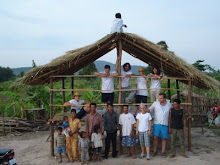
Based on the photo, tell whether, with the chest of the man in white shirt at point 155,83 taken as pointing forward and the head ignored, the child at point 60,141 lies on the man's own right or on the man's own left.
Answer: on the man's own right

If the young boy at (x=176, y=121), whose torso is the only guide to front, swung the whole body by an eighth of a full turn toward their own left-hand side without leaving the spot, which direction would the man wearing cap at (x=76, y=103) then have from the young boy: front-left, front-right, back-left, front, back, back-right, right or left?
back-right

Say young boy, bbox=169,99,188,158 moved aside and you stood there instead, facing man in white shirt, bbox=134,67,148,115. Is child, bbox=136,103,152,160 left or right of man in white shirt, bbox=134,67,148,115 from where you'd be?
left

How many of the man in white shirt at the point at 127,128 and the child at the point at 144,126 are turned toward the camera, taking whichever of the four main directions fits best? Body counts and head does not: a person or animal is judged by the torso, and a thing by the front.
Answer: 2

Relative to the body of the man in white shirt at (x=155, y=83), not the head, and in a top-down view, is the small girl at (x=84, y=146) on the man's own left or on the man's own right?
on the man's own right
